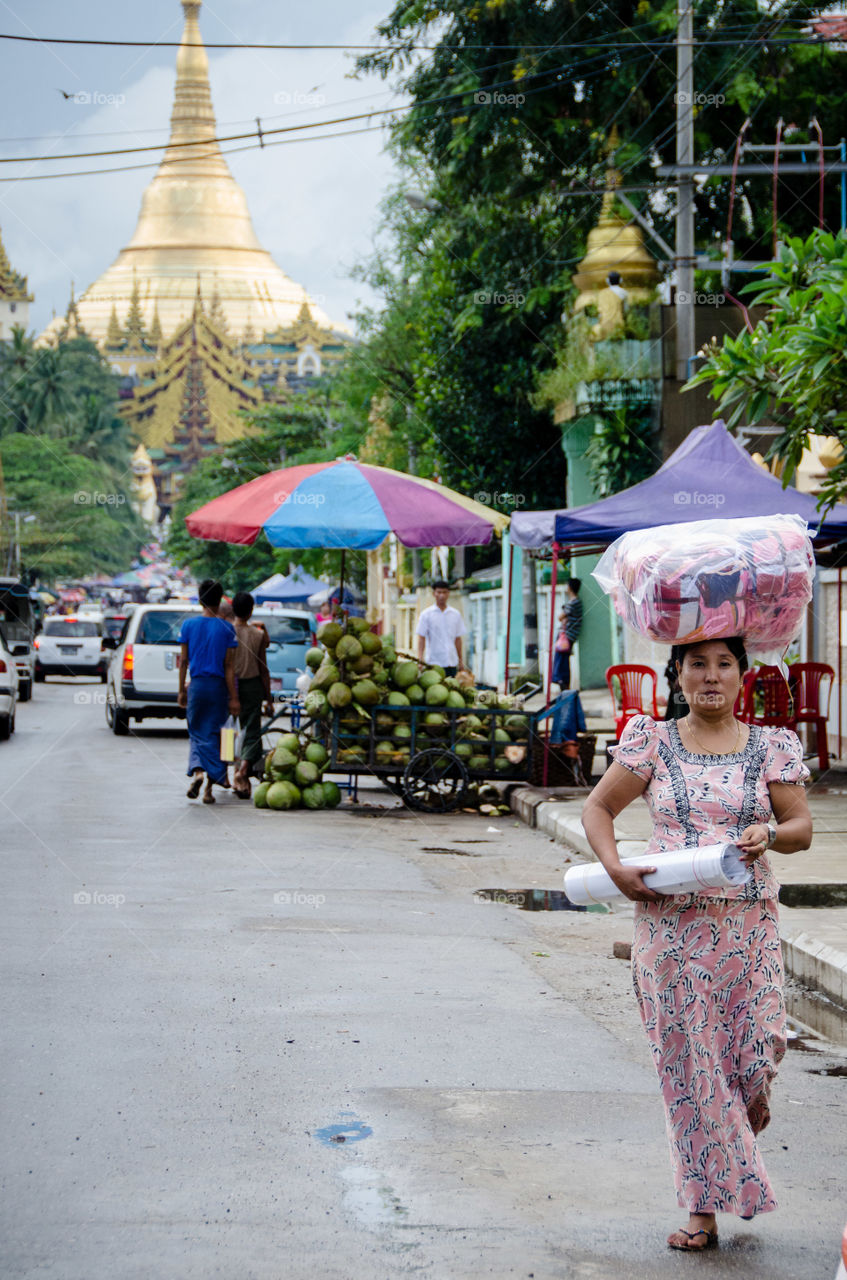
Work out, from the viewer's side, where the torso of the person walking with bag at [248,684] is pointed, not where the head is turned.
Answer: away from the camera

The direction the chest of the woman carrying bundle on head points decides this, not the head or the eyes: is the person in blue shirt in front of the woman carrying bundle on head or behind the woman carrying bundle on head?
behind

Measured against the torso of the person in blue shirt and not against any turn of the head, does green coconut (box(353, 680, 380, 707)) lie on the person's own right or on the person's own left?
on the person's own right

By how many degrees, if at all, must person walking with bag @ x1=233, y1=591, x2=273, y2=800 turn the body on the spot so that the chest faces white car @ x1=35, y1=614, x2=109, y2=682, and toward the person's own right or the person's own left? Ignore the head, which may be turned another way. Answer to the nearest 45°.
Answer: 0° — they already face it

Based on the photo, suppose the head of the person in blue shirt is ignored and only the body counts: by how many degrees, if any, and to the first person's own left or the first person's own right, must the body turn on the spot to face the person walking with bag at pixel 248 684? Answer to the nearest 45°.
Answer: approximately 45° to the first person's own right

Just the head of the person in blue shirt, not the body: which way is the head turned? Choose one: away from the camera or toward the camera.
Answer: away from the camera

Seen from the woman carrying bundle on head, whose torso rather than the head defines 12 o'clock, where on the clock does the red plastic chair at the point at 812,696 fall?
The red plastic chair is roughly at 6 o'clock from the woman carrying bundle on head.

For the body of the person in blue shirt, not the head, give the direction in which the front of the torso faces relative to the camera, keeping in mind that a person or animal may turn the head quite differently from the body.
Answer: away from the camera

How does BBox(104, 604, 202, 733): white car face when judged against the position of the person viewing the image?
facing away from the viewer

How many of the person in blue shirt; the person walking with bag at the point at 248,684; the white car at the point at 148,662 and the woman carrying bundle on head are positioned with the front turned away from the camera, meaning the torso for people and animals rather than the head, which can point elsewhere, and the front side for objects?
3
